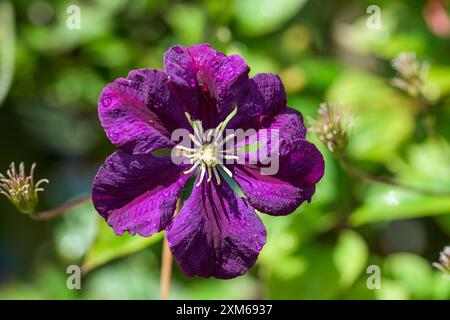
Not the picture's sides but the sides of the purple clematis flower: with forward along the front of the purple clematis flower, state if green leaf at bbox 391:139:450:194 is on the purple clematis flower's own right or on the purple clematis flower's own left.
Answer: on the purple clematis flower's own left

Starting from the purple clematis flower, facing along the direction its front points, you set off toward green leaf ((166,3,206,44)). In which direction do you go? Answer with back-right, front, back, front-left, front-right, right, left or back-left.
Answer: back

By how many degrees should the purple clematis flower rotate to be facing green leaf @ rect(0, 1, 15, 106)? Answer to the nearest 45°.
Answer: approximately 135° to its right

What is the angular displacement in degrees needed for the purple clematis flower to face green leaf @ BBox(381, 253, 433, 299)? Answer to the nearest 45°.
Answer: approximately 135° to its left

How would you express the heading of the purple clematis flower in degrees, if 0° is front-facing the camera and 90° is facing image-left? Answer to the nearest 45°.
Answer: approximately 0°
